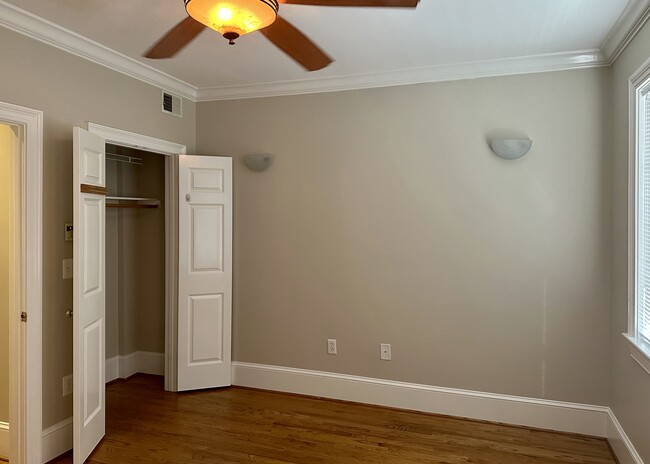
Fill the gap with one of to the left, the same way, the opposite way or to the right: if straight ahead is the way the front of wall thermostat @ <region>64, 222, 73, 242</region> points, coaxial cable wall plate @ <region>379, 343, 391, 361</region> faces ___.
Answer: to the right

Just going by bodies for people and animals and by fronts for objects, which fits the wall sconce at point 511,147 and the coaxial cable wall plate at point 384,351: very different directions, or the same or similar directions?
same or similar directions

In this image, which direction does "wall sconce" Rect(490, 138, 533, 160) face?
toward the camera

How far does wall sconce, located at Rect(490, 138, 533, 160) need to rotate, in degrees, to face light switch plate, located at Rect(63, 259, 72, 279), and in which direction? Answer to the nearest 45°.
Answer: approximately 45° to its right

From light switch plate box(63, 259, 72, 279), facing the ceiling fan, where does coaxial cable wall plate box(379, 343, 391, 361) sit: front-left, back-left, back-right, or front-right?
front-left

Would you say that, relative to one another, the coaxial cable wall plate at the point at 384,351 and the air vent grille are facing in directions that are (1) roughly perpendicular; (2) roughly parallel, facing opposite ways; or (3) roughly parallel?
roughly perpendicular

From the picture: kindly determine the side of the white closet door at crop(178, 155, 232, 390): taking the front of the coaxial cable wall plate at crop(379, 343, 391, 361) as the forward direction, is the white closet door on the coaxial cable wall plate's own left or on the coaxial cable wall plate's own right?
on the coaxial cable wall plate's own right

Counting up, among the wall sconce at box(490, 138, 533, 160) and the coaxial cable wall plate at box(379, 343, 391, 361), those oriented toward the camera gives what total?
2

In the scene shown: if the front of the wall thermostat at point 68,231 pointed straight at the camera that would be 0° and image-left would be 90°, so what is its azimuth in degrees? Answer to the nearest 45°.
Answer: approximately 315°

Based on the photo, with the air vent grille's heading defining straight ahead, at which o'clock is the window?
The window is roughly at 12 o'clock from the air vent grille.

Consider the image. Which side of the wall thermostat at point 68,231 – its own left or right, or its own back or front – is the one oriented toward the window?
front

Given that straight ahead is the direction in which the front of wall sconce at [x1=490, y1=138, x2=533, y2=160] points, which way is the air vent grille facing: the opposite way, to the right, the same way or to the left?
to the left
